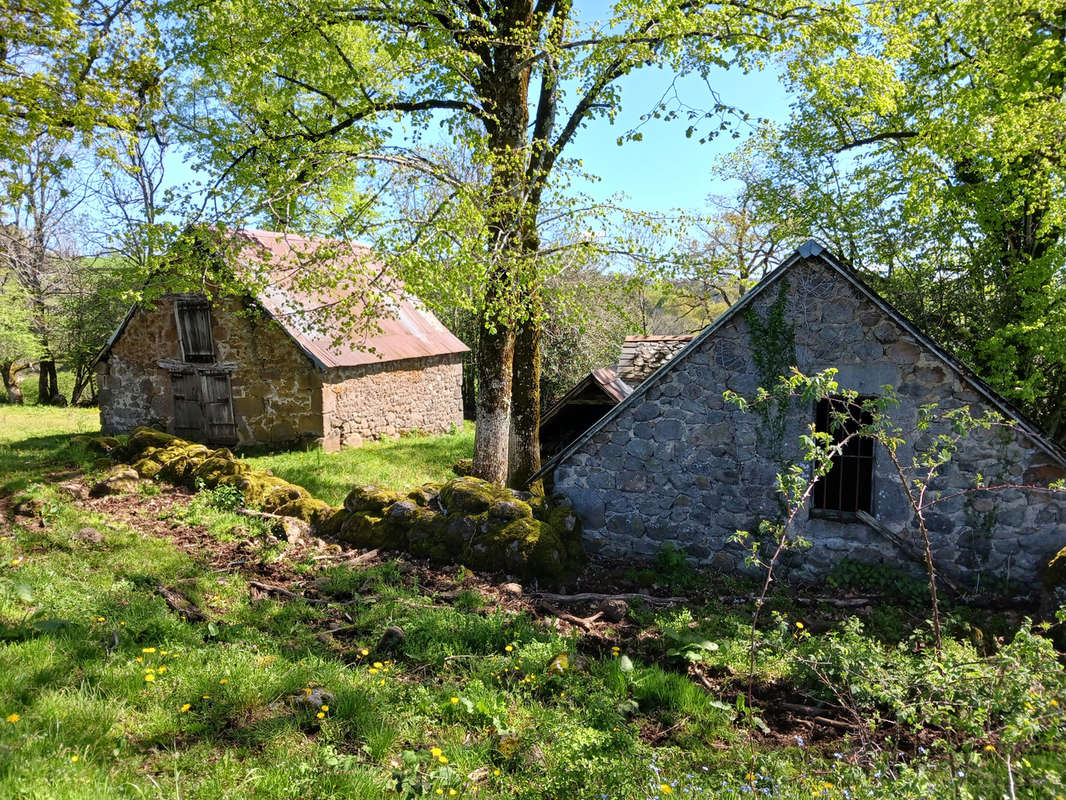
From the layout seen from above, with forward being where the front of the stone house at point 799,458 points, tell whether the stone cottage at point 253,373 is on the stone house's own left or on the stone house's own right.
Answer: on the stone house's own right

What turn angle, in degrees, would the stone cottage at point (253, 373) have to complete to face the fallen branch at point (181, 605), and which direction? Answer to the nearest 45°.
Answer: approximately 45° to its left

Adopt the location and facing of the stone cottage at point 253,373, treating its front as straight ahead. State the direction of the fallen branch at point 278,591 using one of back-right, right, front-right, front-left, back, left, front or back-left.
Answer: front-left

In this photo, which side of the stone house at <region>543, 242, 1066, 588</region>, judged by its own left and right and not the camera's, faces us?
front

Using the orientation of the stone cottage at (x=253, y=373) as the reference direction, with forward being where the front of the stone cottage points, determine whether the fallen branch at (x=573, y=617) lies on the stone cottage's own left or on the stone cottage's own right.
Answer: on the stone cottage's own left

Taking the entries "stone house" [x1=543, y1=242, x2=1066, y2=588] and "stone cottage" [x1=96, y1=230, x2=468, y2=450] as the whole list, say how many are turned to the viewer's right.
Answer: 0

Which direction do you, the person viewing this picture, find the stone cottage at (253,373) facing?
facing the viewer and to the left of the viewer

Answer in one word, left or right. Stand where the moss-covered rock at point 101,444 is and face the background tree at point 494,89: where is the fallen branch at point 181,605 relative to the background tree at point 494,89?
right

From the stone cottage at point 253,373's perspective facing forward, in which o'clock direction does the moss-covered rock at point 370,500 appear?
The moss-covered rock is roughly at 10 o'clock from the stone cottage.

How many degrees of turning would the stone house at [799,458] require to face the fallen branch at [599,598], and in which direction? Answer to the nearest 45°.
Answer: approximately 45° to its right
